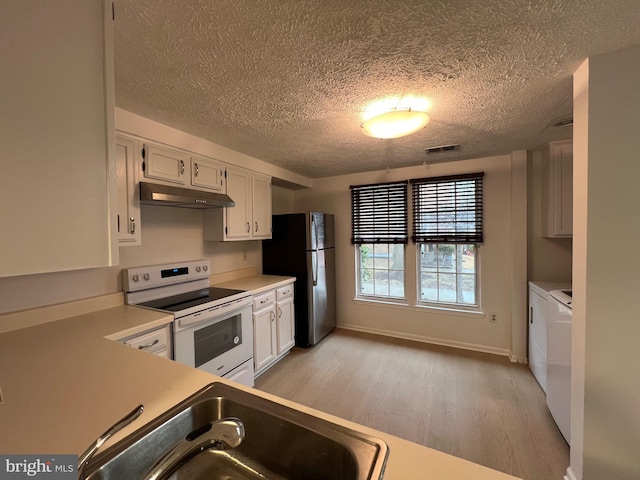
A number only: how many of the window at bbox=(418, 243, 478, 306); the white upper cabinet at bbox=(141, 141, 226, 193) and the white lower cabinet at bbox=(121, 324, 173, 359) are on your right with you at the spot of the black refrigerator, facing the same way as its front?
2

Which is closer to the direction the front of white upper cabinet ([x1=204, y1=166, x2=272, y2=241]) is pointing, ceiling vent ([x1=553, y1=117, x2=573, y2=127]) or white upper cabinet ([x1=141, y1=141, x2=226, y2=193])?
the ceiling vent

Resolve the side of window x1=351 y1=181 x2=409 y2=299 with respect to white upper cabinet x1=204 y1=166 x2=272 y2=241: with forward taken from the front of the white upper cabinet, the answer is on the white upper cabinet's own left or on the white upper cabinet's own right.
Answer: on the white upper cabinet's own left

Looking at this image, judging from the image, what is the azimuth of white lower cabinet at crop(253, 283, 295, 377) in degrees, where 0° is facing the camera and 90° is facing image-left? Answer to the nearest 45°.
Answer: approximately 315°

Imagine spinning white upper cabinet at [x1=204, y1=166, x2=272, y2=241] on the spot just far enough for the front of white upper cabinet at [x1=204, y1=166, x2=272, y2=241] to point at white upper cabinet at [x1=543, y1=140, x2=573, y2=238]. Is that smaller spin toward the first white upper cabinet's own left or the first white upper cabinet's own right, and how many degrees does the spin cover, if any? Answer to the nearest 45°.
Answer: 0° — it already faces it

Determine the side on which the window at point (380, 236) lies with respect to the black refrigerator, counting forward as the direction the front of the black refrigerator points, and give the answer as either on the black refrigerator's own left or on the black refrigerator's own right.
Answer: on the black refrigerator's own left

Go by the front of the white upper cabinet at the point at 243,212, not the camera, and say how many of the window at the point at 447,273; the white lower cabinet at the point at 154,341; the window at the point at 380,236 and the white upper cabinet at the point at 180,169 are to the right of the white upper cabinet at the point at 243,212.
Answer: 2
